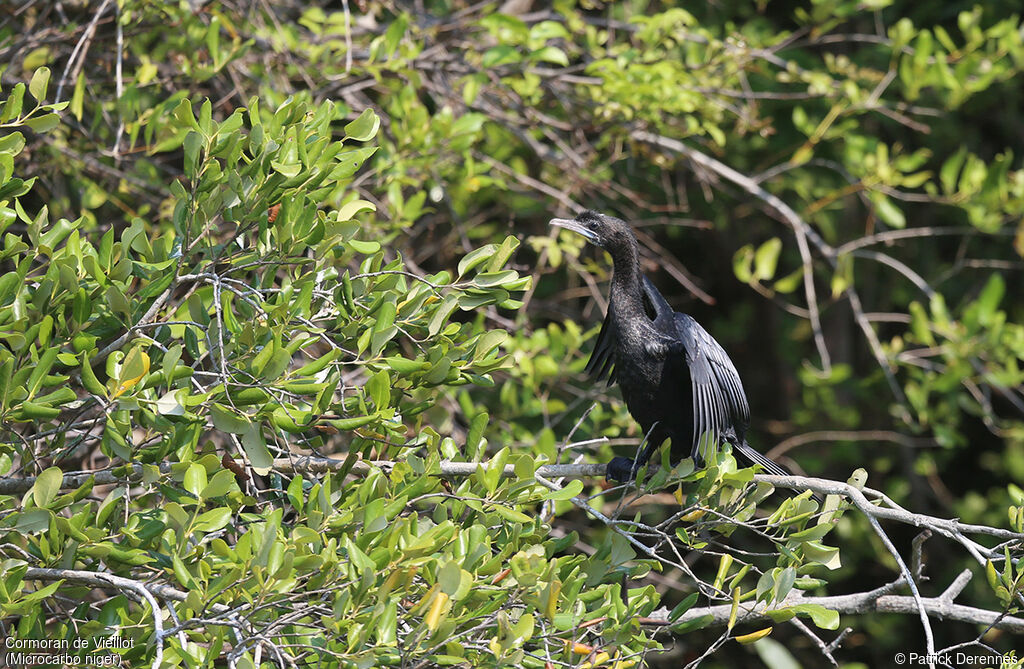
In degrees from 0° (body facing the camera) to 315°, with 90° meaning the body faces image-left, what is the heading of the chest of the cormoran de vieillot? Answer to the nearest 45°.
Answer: approximately 45°
